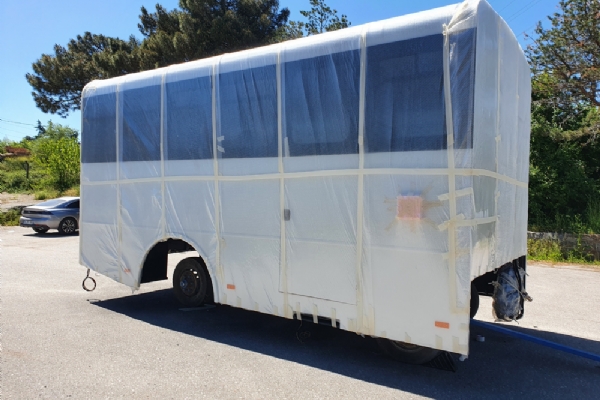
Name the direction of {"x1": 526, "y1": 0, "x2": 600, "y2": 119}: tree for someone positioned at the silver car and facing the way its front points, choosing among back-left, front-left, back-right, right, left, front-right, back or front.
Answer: right

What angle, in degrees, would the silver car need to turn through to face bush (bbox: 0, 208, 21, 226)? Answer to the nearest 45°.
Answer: approximately 45° to its left

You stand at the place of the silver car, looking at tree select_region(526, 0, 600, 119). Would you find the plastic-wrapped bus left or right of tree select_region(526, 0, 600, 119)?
right
